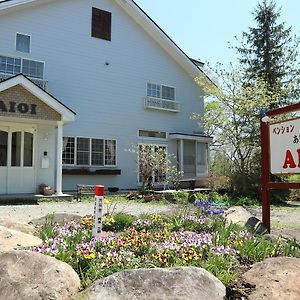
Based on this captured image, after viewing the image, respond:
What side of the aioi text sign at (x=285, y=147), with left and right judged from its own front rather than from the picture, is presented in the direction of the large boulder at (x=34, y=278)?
front

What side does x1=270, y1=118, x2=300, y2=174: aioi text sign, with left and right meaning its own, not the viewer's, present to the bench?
right

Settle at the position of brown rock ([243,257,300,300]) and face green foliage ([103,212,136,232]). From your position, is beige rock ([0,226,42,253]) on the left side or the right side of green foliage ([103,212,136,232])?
left

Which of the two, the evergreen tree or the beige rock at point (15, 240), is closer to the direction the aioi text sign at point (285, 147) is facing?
the beige rock

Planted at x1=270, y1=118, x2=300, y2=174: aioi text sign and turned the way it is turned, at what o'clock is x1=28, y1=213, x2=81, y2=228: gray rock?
The gray rock is roughly at 1 o'clock from the aioi text sign.

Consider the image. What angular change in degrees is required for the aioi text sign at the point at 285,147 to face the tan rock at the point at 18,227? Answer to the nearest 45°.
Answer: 0° — it already faces it

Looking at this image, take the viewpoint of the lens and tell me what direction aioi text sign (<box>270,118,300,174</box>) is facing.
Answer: facing the viewer and to the left of the viewer

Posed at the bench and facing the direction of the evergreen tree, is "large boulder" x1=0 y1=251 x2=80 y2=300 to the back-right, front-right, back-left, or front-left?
back-right

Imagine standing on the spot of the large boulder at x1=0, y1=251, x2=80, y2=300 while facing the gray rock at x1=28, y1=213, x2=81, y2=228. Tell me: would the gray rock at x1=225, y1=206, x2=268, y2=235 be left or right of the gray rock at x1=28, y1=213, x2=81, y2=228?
right

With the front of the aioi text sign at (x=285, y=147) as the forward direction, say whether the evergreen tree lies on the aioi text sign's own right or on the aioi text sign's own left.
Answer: on the aioi text sign's own right

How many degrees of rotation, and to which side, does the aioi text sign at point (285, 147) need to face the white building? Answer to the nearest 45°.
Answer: approximately 90° to its right
